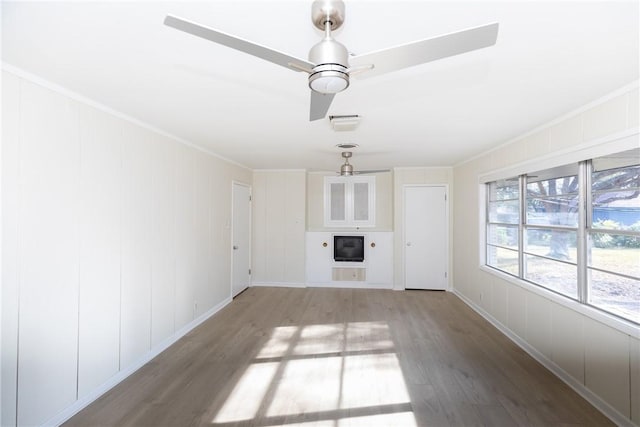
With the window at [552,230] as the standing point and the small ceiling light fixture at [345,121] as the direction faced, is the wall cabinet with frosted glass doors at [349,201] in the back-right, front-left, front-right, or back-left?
front-right

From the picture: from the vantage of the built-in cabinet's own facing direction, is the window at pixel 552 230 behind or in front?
in front

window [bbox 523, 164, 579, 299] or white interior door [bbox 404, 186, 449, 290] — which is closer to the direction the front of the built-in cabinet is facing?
the window

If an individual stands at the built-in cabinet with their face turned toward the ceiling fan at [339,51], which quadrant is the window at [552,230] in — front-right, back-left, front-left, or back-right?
front-left

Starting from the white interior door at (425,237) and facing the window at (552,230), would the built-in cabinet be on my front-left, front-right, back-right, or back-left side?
back-right

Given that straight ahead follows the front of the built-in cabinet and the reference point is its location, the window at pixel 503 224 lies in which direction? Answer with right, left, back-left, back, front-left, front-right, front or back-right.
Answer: front-left

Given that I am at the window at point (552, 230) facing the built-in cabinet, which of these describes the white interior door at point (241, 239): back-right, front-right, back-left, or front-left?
front-left

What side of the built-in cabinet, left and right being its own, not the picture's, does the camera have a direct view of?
front

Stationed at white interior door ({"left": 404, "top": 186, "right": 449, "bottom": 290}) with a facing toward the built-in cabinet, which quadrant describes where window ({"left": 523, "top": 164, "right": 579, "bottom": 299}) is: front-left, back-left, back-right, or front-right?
back-left

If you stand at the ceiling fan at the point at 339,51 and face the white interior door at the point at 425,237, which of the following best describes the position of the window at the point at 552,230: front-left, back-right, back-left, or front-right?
front-right

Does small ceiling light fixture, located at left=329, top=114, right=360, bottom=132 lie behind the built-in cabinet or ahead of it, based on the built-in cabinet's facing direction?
ahead

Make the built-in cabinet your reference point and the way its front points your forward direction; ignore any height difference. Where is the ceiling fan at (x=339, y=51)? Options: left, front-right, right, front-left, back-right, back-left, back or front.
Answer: front

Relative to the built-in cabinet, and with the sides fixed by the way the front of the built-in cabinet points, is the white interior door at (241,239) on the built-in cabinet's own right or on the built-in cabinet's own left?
on the built-in cabinet's own right
